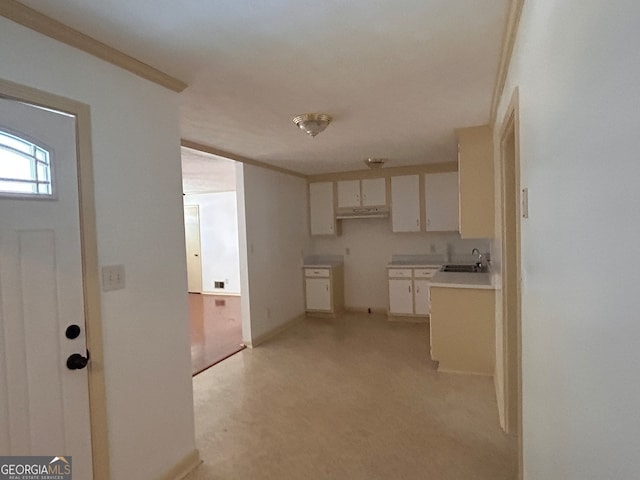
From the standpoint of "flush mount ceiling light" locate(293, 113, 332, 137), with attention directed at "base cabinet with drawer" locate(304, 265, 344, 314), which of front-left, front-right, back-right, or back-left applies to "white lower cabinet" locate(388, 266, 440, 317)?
front-right

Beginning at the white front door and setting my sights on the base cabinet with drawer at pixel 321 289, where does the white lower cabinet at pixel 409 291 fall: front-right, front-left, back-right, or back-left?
front-right

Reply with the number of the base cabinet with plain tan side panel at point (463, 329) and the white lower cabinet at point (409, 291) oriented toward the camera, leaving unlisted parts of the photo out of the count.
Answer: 1

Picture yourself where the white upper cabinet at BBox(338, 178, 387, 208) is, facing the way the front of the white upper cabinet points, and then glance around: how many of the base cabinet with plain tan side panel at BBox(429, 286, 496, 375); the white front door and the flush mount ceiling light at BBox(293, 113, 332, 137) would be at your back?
0

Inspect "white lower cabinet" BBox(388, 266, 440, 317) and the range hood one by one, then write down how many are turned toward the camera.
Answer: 2

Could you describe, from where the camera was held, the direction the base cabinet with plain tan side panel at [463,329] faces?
facing to the left of the viewer

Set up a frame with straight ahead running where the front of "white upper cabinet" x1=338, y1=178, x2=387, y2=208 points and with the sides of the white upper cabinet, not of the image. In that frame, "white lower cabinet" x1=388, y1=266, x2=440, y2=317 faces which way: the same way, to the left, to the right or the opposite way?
the same way

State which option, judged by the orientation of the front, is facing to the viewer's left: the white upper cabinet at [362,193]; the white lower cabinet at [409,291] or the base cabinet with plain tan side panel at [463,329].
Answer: the base cabinet with plain tan side panel

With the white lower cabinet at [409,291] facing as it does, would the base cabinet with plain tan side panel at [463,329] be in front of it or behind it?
in front

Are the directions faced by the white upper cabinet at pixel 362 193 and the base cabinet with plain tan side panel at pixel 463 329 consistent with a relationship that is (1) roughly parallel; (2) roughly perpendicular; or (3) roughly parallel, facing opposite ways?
roughly perpendicular

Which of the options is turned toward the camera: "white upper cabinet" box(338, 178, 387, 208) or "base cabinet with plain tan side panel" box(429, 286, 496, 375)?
the white upper cabinet

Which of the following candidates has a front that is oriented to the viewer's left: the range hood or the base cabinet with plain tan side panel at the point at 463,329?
the base cabinet with plain tan side panel

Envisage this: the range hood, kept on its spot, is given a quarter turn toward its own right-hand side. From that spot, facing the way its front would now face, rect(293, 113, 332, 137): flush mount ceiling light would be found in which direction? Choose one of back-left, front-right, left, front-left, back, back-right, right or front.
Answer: left

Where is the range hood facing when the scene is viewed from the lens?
facing the viewer

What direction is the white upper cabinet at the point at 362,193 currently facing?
toward the camera

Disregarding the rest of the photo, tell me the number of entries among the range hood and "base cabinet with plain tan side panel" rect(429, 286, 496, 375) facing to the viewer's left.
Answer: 1

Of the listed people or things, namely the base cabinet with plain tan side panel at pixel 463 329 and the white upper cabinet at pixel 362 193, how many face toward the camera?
1

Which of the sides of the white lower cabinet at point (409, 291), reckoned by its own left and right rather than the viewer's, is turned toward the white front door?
front
